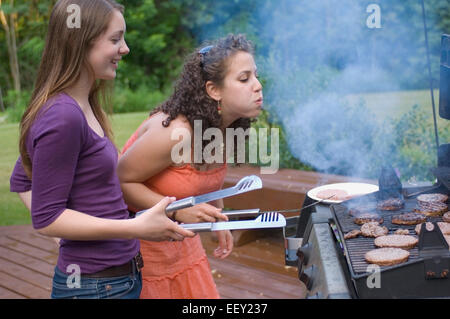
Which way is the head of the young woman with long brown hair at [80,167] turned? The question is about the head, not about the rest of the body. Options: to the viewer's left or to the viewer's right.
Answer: to the viewer's right

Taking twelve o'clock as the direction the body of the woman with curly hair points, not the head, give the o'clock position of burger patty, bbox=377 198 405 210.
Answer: The burger patty is roughly at 12 o'clock from the woman with curly hair.

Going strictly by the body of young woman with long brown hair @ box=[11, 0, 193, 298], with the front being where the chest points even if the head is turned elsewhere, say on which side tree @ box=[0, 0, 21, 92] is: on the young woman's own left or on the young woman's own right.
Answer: on the young woman's own left

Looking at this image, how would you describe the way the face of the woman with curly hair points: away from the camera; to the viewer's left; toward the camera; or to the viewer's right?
to the viewer's right

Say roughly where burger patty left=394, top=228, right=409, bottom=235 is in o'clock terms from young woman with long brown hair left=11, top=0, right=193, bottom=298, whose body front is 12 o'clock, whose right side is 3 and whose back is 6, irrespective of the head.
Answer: The burger patty is roughly at 12 o'clock from the young woman with long brown hair.

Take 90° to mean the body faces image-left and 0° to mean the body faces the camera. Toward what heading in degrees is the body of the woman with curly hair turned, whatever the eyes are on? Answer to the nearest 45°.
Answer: approximately 270°

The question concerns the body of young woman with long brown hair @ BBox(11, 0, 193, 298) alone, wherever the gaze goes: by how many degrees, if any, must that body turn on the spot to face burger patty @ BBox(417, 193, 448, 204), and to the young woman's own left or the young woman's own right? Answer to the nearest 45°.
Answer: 0° — they already face it

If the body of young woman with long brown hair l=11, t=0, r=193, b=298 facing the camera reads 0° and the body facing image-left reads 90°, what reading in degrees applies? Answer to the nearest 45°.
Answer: approximately 270°

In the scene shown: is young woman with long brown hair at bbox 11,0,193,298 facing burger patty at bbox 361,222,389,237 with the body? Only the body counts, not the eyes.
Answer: yes
